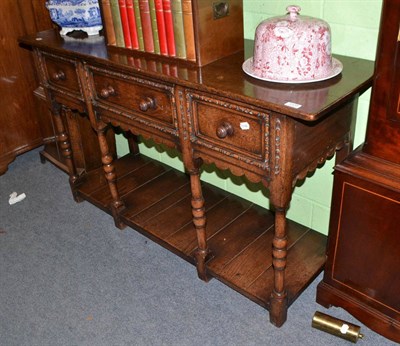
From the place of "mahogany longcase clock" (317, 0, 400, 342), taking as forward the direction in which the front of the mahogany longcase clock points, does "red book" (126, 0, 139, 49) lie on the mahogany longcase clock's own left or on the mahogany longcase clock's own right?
on the mahogany longcase clock's own right

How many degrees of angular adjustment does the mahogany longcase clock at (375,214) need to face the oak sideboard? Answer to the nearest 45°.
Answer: approximately 45° to its right

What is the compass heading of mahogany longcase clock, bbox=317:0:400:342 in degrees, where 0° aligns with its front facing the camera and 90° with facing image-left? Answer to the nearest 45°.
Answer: approximately 45°
